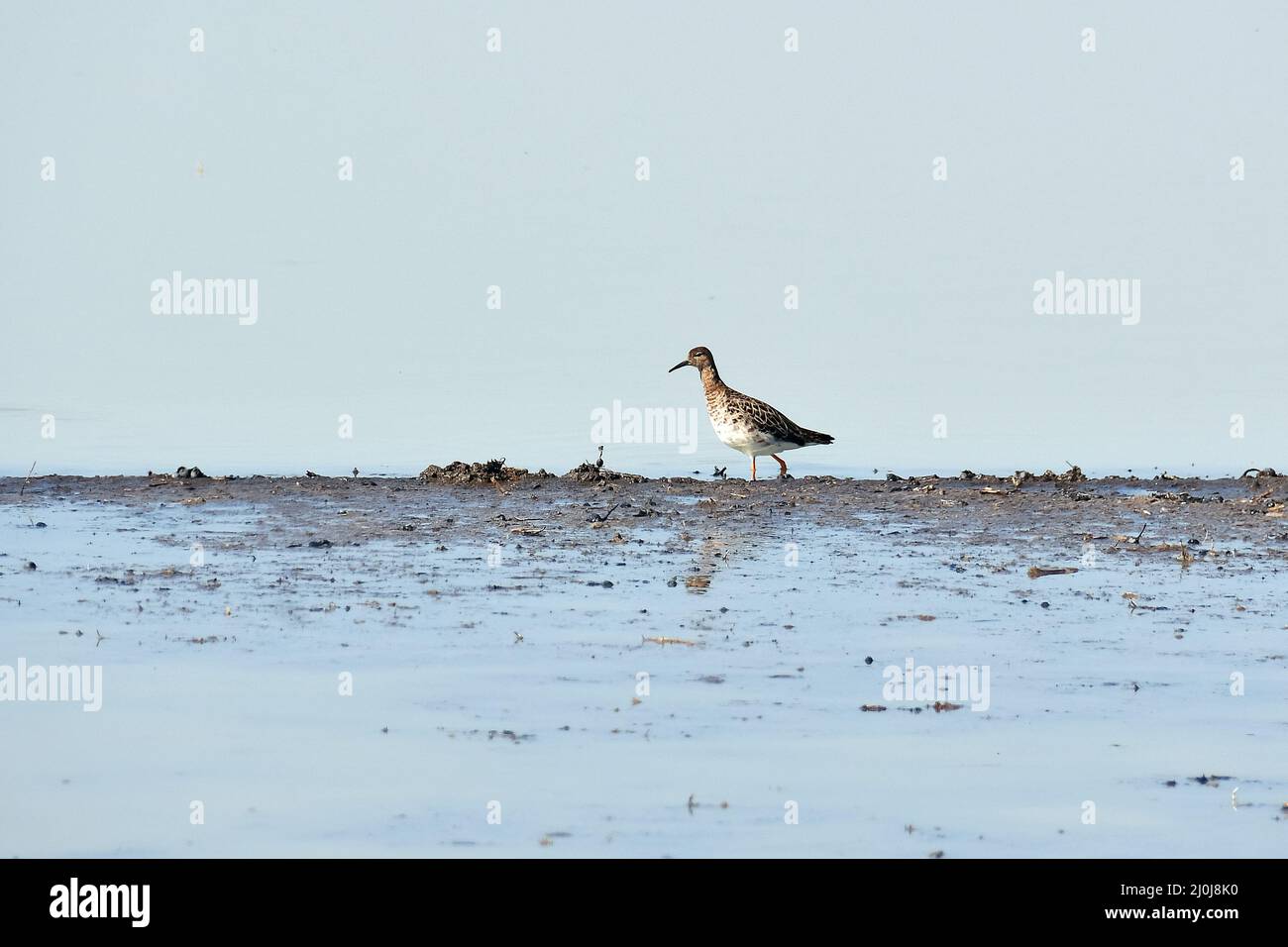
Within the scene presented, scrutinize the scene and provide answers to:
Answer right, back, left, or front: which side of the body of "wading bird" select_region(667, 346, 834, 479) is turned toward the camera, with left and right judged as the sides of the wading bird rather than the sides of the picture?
left

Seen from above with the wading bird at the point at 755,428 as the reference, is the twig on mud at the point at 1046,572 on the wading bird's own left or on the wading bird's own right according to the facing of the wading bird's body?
on the wading bird's own left
